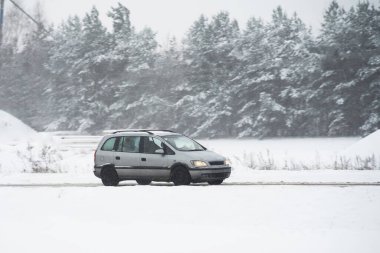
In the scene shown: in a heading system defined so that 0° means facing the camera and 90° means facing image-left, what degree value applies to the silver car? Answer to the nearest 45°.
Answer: approximately 315°
